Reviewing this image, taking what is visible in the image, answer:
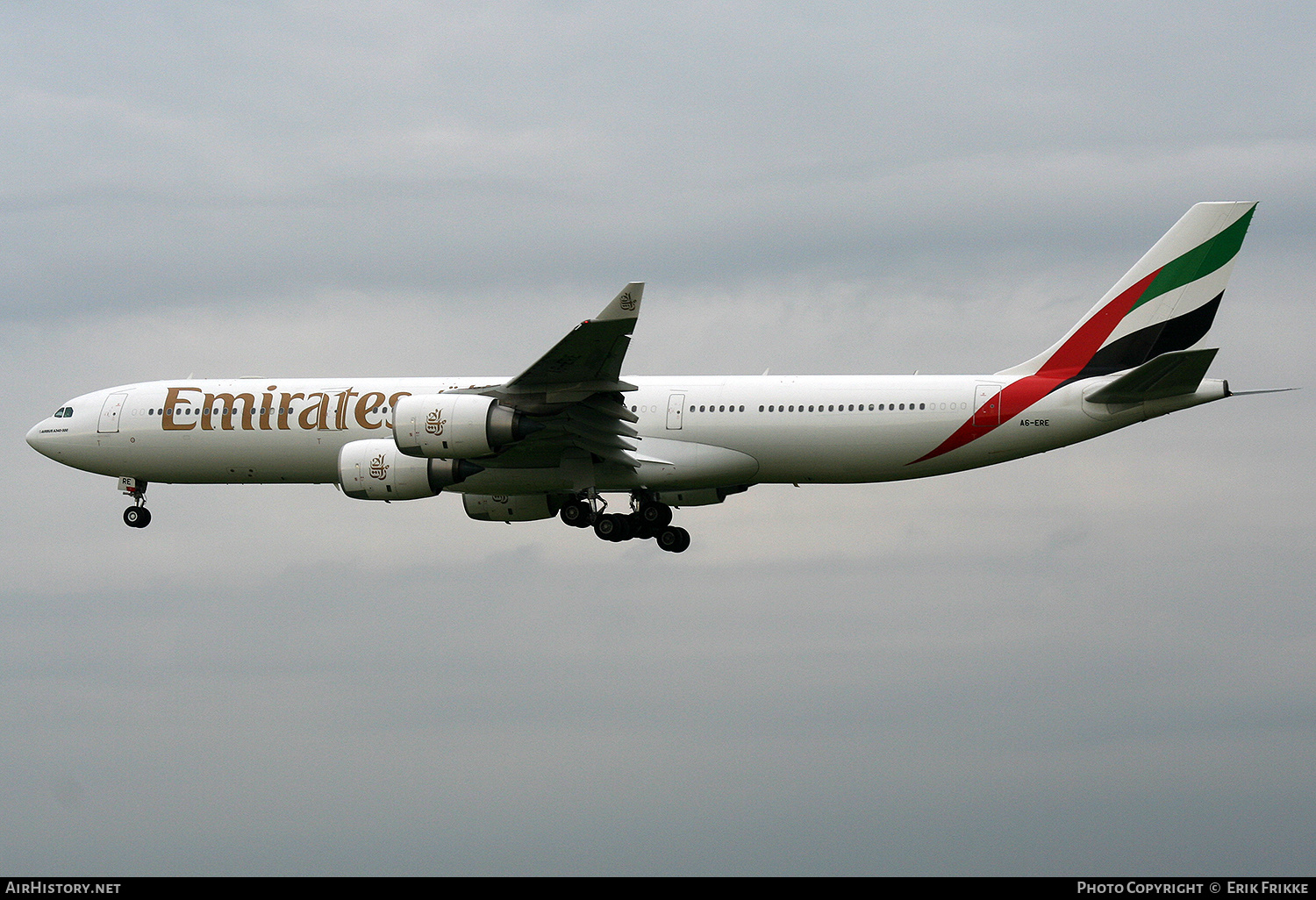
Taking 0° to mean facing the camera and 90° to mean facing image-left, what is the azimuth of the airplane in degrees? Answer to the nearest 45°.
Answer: approximately 90°
